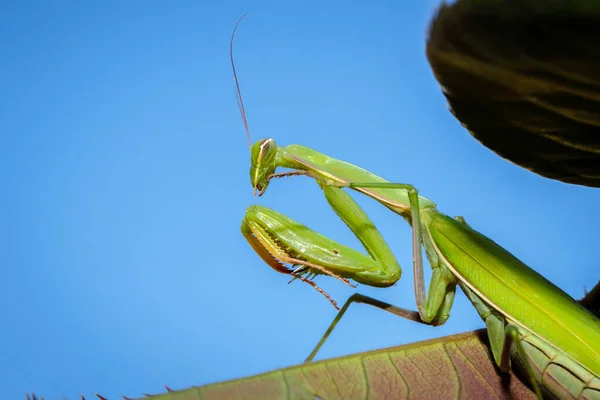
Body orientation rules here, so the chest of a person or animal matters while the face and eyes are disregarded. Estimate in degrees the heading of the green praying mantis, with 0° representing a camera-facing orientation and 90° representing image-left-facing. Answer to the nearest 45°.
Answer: approximately 90°
